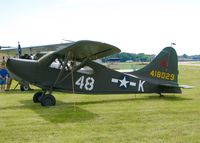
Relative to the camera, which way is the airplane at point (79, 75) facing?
to the viewer's left
